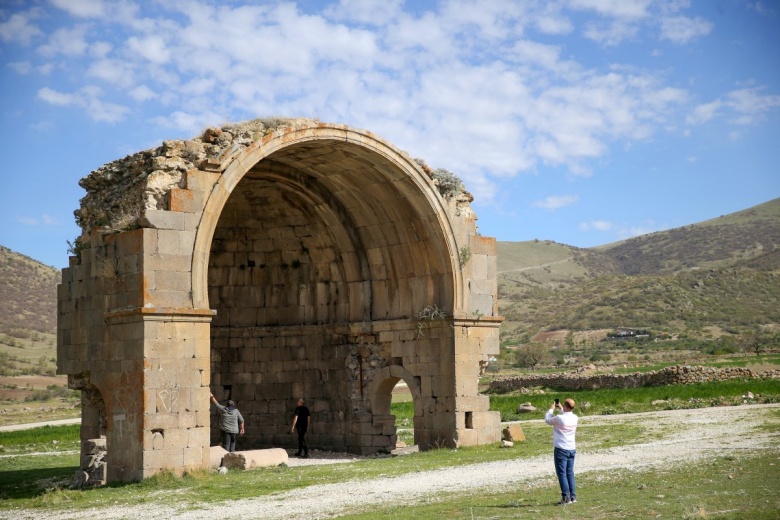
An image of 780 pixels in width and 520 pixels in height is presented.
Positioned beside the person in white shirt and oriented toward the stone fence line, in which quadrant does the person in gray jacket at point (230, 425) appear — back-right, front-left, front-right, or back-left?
front-left

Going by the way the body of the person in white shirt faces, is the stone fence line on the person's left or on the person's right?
on the person's right

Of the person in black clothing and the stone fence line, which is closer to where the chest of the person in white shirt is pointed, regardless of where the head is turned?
the person in black clothing

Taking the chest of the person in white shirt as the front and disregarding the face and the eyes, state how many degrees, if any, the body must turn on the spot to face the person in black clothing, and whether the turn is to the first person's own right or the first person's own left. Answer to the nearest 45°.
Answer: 0° — they already face them

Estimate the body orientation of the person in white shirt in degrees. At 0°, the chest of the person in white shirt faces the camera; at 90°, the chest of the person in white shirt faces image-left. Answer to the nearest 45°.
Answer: approximately 135°

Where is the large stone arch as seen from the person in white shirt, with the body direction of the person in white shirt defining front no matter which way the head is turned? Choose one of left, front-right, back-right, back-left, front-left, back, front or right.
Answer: front

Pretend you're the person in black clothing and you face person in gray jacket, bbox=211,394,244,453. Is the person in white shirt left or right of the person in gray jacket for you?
left

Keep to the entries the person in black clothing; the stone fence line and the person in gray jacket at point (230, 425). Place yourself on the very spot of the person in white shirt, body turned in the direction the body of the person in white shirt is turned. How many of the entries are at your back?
0

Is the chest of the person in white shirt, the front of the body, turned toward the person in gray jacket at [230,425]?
yes
